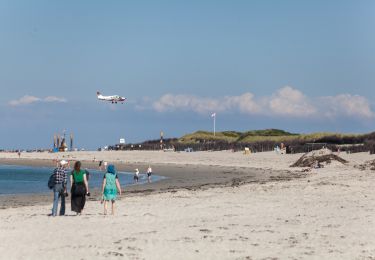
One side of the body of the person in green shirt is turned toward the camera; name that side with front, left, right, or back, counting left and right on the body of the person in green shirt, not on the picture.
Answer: back

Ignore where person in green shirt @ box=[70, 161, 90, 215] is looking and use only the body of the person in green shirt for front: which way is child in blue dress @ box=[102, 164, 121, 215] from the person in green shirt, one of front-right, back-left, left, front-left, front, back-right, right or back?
right

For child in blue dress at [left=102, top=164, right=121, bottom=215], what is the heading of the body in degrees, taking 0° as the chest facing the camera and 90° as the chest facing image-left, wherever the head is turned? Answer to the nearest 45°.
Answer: approximately 180°

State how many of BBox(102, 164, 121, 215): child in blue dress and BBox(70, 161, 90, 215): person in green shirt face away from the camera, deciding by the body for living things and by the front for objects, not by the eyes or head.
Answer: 2

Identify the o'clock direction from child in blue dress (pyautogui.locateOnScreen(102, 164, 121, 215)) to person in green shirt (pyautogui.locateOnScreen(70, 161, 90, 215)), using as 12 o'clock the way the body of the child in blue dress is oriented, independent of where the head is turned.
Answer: The person in green shirt is roughly at 9 o'clock from the child in blue dress.
